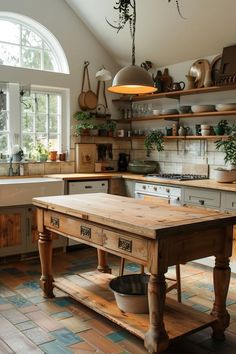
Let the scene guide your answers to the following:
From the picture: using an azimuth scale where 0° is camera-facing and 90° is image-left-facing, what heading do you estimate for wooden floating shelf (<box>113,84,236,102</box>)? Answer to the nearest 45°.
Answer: approximately 45°

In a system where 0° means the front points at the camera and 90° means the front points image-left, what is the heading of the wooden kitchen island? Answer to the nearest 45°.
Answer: approximately 45°

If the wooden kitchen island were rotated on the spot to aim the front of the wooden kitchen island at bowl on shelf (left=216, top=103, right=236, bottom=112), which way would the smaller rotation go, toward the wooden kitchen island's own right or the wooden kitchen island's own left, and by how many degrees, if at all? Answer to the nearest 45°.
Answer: approximately 180°

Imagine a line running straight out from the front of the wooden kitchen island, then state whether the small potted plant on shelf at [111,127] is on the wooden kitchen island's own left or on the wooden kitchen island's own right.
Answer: on the wooden kitchen island's own right

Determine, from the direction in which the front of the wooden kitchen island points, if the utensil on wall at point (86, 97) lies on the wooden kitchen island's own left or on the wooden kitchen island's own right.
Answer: on the wooden kitchen island's own right

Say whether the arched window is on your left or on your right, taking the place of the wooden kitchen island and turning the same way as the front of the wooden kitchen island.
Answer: on your right

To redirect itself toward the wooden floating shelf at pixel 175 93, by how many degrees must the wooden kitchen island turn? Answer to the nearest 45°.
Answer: approximately 135° to its right

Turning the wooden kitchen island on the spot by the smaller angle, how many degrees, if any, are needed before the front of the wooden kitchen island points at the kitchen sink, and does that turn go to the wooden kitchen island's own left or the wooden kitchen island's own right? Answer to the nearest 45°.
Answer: approximately 90° to the wooden kitchen island's own right

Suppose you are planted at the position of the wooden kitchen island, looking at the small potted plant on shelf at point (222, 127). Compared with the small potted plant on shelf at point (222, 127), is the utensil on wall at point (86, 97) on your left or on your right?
left
